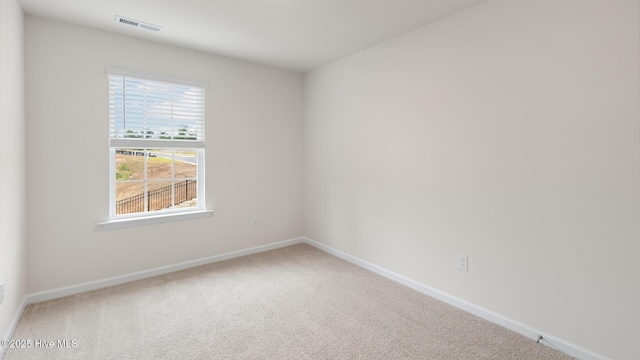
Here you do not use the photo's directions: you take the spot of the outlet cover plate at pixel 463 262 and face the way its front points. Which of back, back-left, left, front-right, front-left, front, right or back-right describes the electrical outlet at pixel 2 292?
front

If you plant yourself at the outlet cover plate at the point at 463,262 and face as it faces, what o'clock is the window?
The window is roughly at 1 o'clock from the outlet cover plate.

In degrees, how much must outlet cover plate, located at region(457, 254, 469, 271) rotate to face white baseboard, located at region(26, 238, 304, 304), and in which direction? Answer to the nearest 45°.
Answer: approximately 45° to its right

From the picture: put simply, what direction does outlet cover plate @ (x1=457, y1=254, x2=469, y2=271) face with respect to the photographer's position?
facing the viewer and to the left of the viewer
